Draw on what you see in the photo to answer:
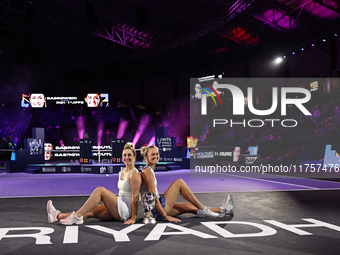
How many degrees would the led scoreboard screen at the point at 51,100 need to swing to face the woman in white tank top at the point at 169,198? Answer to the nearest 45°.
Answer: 0° — it already faces them

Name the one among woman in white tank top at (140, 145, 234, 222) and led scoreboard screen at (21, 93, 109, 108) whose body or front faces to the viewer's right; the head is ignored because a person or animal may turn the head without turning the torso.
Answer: the woman in white tank top

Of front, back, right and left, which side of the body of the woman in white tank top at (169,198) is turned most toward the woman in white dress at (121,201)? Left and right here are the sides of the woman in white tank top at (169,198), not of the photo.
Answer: back

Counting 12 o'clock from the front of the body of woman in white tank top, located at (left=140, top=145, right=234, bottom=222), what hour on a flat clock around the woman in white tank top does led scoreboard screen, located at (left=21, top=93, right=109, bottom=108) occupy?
The led scoreboard screen is roughly at 8 o'clock from the woman in white tank top.
